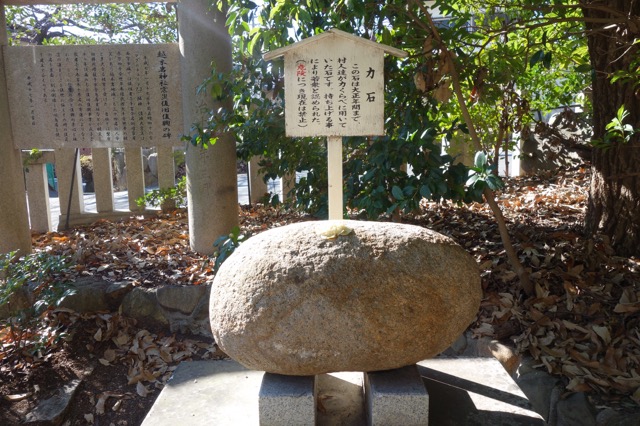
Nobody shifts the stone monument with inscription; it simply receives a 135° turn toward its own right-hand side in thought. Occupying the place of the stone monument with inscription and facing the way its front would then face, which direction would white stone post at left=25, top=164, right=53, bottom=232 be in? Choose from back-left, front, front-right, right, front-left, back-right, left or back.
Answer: front

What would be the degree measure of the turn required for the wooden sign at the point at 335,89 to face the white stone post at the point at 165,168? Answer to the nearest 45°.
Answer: approximately 135° to its right

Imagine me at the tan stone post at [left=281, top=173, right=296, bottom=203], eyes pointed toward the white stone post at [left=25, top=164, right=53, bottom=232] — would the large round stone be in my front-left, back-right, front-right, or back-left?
front-left

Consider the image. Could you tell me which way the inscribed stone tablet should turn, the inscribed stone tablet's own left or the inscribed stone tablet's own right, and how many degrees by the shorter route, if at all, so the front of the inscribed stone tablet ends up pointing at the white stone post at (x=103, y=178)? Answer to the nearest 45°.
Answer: approximately 180°

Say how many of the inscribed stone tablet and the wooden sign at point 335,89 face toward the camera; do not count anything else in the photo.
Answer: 2

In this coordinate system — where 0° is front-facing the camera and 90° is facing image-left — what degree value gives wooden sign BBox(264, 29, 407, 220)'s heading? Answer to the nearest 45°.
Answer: approximately 0°

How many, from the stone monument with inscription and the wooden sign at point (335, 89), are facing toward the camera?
2

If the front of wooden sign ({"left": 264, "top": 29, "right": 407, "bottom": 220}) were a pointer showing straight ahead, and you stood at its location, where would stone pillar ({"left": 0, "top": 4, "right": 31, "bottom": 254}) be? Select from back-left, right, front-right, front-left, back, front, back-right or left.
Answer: back-right

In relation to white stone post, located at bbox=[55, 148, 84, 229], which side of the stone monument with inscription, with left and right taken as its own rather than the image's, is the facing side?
back
